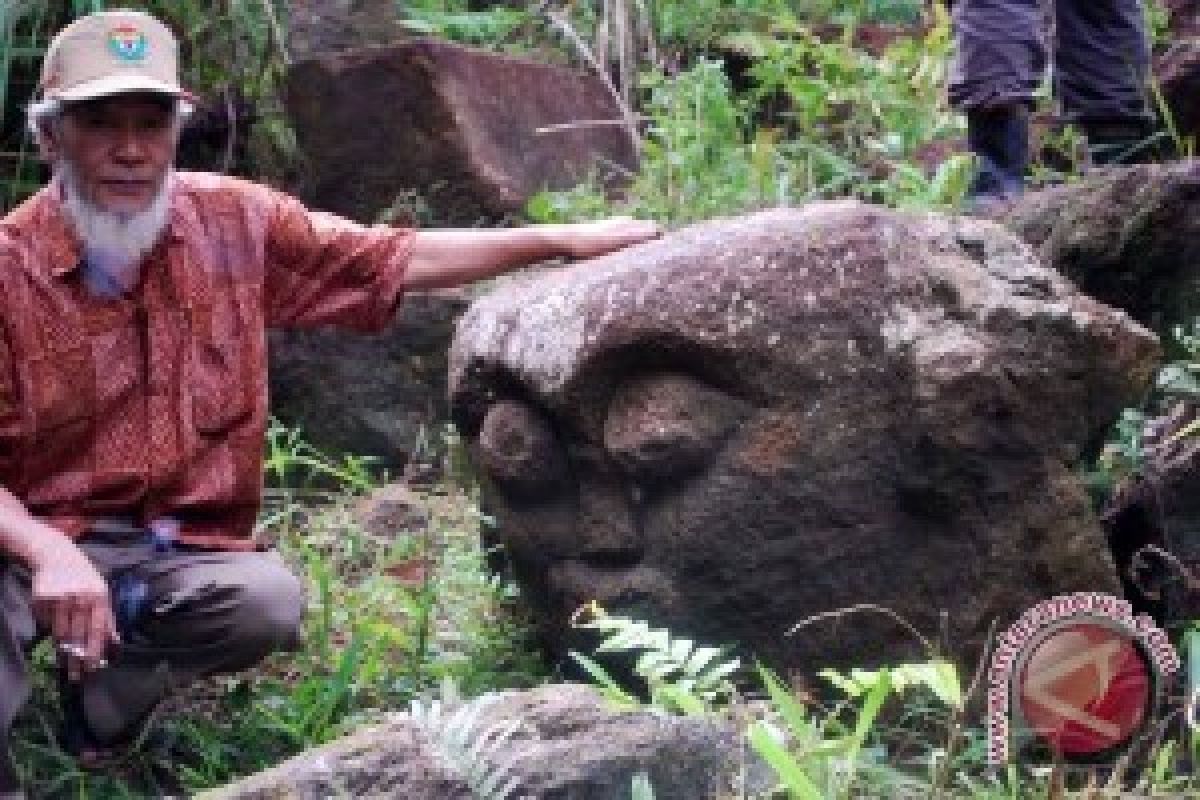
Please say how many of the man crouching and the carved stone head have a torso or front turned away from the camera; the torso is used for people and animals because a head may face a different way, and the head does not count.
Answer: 0

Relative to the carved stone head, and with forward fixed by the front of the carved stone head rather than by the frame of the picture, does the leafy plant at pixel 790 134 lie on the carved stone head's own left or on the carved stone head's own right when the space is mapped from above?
on the carved stone head's own right

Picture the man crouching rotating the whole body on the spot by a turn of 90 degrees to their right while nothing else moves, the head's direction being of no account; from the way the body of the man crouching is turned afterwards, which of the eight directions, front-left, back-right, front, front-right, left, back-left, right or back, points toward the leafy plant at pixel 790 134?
back-right

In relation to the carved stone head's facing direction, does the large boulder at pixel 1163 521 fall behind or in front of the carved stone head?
behind

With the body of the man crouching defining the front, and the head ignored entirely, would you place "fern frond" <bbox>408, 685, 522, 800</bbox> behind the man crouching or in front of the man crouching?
in front

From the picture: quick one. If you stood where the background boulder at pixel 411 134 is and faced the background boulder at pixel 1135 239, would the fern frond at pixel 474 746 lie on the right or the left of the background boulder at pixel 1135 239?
right

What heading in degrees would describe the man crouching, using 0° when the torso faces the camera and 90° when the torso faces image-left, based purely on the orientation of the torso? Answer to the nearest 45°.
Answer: approximately 0°

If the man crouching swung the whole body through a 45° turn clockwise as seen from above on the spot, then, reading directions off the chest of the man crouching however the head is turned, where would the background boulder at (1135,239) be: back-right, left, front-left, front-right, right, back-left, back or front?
back-left

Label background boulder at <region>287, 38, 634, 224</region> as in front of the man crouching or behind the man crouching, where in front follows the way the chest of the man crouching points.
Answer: behind

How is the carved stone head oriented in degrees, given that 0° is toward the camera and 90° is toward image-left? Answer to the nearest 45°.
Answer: approximately 45°

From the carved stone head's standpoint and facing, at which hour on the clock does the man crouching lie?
The man crouching is roughly at 2 o'clock from the carved stone head.
